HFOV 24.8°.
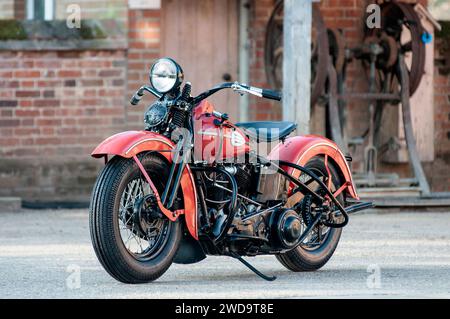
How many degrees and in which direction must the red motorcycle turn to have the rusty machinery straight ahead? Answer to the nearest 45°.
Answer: approximately 135° to its right

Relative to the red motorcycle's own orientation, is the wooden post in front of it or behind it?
behind
